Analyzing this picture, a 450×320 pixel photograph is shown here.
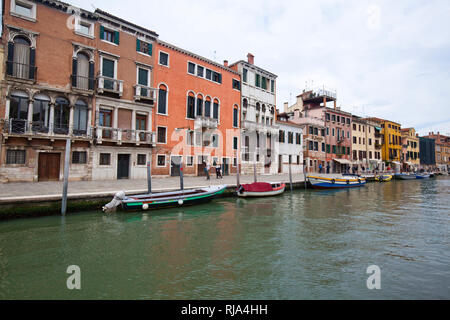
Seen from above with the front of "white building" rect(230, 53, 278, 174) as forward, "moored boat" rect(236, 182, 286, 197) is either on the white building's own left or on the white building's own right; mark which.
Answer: on the white building's own right

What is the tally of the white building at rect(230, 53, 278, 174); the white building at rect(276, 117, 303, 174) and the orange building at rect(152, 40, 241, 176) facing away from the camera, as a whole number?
0

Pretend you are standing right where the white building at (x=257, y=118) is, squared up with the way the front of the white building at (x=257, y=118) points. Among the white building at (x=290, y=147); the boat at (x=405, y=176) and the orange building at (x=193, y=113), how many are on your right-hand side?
1

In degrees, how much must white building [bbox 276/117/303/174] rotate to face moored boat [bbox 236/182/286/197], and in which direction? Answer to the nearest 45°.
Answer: approximately 45° to its right

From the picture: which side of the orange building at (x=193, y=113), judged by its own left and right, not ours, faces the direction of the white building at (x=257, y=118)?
left

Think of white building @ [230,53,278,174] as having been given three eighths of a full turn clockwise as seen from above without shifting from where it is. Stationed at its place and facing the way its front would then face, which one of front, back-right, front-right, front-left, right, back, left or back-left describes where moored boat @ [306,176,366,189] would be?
back-left

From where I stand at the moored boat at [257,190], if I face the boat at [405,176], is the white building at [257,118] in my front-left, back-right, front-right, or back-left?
front-left

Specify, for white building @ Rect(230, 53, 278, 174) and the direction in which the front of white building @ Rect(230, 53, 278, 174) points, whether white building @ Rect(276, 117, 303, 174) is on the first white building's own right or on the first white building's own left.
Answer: on the first white building's own left

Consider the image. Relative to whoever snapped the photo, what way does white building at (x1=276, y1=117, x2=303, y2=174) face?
facing the viewer and to the right of the viewer

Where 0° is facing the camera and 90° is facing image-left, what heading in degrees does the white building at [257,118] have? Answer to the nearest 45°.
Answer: approximately 315°

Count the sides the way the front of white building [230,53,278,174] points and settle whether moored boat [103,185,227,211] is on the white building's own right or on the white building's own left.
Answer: on the white building's own right

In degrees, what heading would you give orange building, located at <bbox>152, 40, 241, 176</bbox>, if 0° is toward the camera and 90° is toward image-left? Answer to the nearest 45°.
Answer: approximately 315°

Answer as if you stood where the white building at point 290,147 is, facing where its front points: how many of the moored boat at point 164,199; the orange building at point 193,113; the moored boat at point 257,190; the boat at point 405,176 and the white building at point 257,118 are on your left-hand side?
1

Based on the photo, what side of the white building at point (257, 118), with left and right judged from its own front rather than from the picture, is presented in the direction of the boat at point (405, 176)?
left
